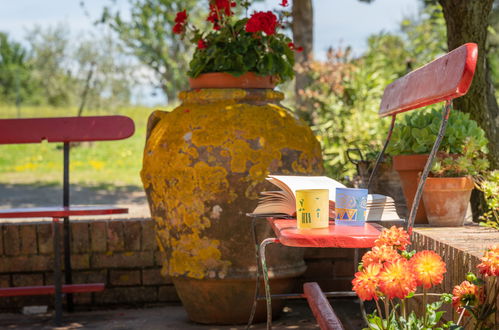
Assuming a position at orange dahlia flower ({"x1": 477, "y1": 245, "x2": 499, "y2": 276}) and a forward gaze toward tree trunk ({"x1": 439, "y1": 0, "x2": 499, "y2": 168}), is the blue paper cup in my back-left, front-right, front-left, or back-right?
front-left

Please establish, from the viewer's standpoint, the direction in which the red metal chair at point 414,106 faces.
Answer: facing the viewer and to the left of the viewer

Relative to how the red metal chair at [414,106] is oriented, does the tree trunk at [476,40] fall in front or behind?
behind

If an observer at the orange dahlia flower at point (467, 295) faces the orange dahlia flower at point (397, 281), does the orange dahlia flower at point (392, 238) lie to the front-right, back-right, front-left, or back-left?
front-right

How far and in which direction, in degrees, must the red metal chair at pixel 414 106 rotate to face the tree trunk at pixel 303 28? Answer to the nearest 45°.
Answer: approximately 135° to its right

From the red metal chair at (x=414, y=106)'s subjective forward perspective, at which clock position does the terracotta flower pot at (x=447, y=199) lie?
The terracotta flower pot is roughly at 5 o'clock from the red metal chair.

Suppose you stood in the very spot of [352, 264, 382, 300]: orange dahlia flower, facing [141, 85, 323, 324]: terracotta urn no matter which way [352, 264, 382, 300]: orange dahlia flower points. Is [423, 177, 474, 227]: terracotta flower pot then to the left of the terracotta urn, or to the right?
right

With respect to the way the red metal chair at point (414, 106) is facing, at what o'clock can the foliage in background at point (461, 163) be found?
The foliage in background is roughly at 5 o'clock from the red metal chair.
